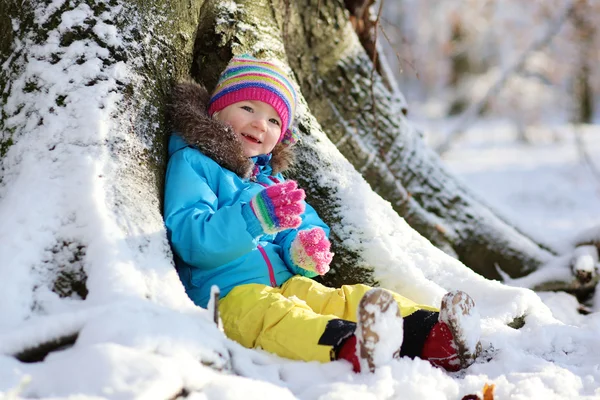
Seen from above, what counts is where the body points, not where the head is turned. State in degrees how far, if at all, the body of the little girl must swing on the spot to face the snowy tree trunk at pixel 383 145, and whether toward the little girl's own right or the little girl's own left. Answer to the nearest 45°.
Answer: approximately 135° to the little girl's own left

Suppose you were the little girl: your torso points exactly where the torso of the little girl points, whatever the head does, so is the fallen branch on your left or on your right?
on your left

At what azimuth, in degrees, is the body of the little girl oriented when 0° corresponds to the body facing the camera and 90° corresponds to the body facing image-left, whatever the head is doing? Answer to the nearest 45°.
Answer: approximately 315°

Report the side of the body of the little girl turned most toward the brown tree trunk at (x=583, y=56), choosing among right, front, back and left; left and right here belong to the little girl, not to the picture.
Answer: left
